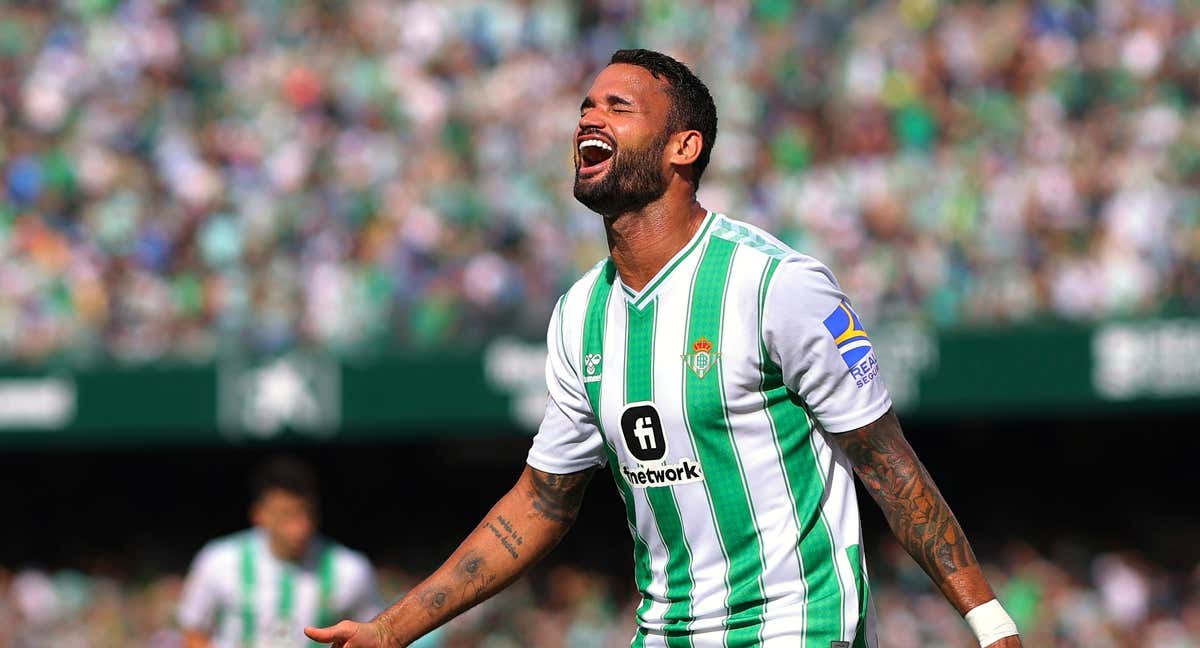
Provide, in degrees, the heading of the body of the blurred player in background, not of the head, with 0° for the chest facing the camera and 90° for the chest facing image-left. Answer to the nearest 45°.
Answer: approximately 0°

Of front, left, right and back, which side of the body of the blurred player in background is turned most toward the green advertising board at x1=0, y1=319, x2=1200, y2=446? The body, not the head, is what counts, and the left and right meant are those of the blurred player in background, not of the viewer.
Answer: back

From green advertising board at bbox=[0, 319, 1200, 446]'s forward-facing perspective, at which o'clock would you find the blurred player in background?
The blurred player in background is roughly at 12 o'clock from the green advertising board.

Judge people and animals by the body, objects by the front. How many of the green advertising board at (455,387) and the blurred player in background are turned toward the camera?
2
